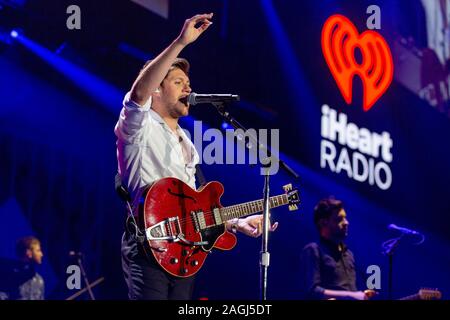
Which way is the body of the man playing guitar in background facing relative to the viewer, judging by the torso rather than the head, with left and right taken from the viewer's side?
facing the viewer and to the right of the viewer

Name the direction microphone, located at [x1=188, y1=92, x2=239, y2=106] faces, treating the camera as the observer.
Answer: facing to the left of the viewer

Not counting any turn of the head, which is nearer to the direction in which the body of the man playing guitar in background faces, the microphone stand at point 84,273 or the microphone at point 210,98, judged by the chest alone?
the microphone

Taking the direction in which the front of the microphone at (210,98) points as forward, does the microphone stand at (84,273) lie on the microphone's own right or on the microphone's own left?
on the microphone's own right

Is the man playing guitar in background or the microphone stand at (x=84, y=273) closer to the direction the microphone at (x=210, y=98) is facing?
the microphone stand

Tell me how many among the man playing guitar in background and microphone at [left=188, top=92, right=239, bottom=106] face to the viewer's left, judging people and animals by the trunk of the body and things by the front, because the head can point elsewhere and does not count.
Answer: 1

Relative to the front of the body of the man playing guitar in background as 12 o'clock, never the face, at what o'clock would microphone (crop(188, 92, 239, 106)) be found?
The microphone is roughly at 2 o'clock from the man playing guitar in background.

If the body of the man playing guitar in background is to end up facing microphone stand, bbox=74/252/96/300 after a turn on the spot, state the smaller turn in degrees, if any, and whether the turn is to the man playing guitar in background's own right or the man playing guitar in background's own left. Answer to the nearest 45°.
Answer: approximately 135° to the man playing guitar in background's own right

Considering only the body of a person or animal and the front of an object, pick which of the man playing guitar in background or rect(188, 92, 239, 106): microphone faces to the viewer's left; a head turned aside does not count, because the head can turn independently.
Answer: the microphone

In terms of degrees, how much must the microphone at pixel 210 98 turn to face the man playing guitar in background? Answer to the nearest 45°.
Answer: approximately 135° to its right

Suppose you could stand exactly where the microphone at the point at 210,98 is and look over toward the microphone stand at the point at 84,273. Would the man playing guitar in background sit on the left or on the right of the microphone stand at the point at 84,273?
right
